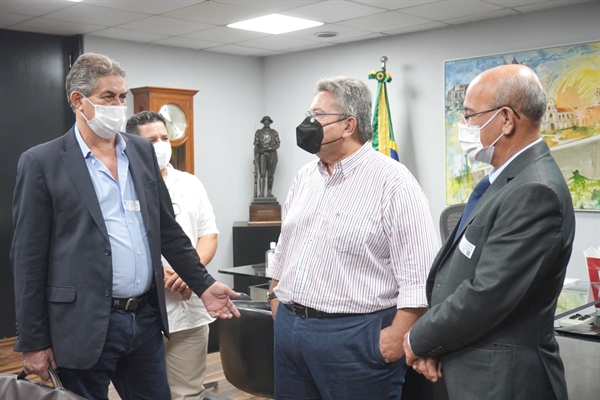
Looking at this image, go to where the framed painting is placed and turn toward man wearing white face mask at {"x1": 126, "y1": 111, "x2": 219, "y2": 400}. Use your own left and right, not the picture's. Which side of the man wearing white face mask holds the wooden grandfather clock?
right

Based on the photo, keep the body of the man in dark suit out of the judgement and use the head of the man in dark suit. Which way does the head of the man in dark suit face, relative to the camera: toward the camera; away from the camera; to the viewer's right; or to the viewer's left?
to the viewer's left

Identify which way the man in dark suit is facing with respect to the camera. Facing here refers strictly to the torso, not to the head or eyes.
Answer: to the viewer's left

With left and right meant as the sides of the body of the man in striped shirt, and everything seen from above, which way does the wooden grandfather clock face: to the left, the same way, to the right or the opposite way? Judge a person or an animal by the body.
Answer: to the left

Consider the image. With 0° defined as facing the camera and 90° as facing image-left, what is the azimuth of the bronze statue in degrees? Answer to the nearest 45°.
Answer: approximately 0°

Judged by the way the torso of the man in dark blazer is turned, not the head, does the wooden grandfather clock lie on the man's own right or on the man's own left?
on the man's own left

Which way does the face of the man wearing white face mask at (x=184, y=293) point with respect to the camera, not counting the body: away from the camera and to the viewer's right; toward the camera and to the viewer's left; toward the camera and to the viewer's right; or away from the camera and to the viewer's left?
toward the camera and to the viewer's right

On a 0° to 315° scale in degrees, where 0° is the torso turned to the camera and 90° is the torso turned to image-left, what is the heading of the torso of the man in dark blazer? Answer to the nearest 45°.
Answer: approximately 315°
